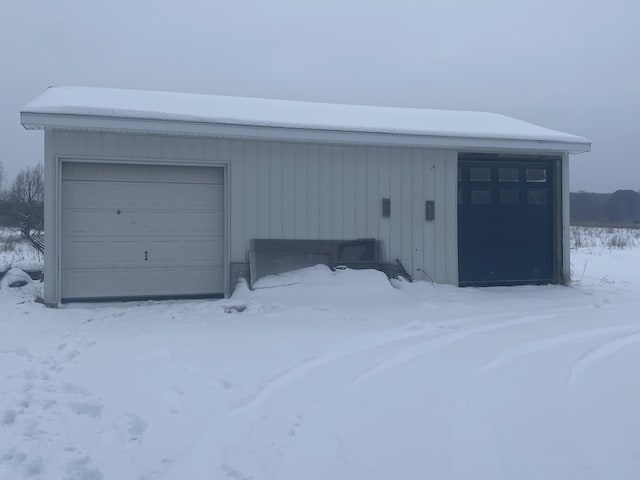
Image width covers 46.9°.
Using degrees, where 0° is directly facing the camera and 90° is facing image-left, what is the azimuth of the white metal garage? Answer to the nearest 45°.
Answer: approximately 0°
